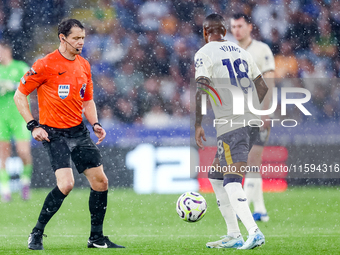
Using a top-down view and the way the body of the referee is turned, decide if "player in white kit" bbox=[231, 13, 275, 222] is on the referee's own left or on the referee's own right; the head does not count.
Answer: on the referee's own left

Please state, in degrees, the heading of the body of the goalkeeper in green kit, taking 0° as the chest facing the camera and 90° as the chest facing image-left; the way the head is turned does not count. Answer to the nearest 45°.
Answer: approximately 0°

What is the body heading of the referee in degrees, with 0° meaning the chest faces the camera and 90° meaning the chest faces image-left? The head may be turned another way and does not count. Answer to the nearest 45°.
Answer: approximately 315°

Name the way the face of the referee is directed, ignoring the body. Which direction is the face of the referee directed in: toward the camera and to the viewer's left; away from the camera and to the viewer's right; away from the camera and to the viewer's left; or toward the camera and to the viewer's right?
toward the camera and to the viewer's right

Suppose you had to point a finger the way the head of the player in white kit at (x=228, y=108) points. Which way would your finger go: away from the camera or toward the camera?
away from the camera

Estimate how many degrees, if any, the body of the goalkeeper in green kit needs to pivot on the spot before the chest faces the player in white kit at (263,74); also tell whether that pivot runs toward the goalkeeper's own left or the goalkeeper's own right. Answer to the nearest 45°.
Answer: approximately 45° to the goalkeeper's own left

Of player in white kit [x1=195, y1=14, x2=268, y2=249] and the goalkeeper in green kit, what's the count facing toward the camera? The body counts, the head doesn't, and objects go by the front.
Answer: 1

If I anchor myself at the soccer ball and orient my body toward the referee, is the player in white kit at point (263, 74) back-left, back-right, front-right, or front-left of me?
back-right

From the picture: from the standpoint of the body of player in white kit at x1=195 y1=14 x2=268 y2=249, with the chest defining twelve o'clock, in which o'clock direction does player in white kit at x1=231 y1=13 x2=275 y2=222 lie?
player in white kit at x1=231 y1=13 x2=275 y2=222 is roughly at 2 o'clock from player in white kit at x1=195 y1=14 x2=268 y2=249.

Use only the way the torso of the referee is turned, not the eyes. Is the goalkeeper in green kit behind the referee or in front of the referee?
behind
